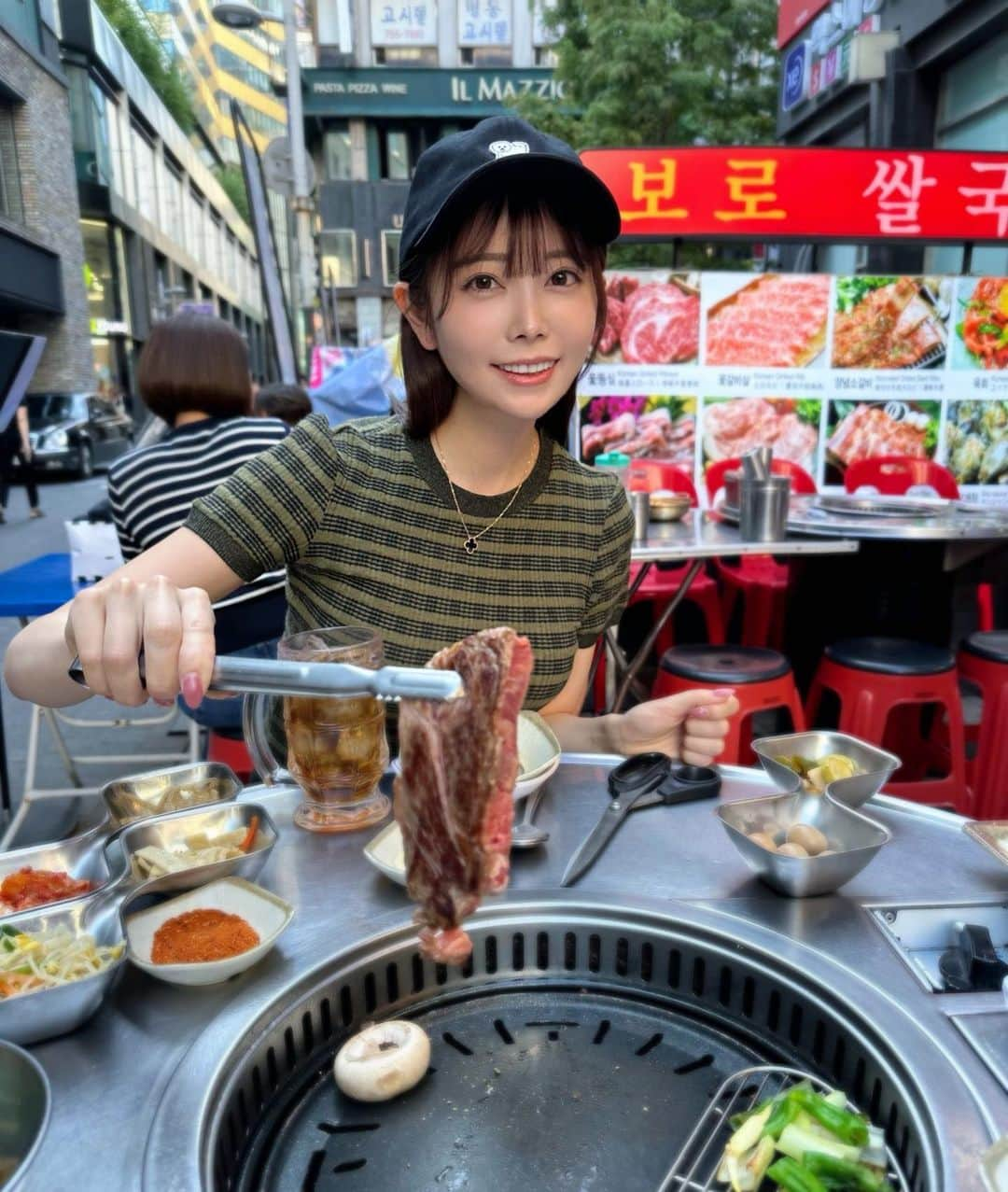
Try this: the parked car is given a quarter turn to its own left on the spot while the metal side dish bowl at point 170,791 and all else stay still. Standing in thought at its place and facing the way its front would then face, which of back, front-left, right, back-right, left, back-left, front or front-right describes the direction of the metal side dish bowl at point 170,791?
front-right

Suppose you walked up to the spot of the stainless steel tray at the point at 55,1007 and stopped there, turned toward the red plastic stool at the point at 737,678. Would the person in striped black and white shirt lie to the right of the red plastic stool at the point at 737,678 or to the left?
left

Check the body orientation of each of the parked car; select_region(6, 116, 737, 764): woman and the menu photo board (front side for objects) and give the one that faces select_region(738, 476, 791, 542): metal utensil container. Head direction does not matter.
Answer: the menu photo board

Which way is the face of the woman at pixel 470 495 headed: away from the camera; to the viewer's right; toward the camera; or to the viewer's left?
toward the camera

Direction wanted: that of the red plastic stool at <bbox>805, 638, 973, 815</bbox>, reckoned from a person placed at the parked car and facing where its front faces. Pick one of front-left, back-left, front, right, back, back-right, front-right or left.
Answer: left

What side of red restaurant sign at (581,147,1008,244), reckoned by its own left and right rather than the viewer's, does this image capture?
front

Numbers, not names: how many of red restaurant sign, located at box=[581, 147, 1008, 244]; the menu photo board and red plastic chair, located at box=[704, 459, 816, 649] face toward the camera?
3

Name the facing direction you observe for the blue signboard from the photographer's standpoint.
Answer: facing the viewer and to the left of the viewer

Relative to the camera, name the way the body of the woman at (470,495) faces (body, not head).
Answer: toward the camera

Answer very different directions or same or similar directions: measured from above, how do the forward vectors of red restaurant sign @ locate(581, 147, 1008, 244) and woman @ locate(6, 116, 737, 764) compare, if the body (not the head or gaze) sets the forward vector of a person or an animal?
same or similar directions

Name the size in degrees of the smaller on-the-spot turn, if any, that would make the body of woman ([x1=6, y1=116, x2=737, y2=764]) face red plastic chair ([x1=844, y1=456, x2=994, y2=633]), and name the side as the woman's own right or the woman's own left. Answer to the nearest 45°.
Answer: approximately 135° to the woman's own left

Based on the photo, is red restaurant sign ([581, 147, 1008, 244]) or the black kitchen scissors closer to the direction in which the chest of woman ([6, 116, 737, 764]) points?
the black kitchen scissors

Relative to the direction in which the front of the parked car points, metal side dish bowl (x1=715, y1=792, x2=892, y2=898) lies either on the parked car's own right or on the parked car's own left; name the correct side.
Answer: on the parked car's own left

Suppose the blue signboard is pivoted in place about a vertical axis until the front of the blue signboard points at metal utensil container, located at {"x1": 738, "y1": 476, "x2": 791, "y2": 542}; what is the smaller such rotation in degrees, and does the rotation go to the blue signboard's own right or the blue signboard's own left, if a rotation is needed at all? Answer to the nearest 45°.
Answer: approximately 45° to the blue signboard's own left

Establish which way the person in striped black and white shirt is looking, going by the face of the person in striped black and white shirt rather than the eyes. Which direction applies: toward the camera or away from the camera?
away from the camera

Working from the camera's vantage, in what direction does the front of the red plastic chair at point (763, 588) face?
facing the viewer

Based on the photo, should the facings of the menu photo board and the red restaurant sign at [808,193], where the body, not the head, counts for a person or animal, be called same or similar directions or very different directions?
same or similar directions
